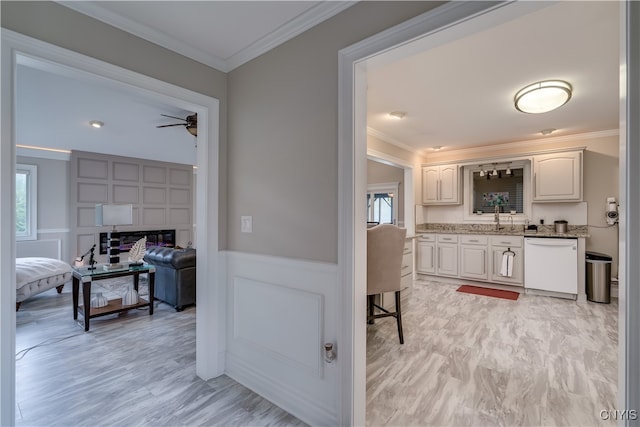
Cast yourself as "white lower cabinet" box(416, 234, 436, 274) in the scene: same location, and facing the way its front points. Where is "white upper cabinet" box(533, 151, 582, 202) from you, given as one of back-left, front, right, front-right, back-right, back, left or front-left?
left

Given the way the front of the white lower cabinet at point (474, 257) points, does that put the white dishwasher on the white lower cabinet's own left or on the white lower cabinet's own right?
on the white lower cabinet's own left

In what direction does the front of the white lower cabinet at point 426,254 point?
toward the camera

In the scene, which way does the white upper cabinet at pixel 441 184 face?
toward the camera

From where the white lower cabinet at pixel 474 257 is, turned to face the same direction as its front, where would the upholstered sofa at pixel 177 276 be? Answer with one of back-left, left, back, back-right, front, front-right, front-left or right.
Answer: front-right

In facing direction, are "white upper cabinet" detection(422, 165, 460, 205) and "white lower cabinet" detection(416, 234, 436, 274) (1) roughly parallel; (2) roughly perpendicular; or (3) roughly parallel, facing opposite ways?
roughly parallel

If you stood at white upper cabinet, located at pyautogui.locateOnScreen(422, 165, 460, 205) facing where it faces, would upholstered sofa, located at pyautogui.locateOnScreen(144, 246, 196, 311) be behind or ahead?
ahead

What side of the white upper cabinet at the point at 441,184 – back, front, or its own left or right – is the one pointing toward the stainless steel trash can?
left

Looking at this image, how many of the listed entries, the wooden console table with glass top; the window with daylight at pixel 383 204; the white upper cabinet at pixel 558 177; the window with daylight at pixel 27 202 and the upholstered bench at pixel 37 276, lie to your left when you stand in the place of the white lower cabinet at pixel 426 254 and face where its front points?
1

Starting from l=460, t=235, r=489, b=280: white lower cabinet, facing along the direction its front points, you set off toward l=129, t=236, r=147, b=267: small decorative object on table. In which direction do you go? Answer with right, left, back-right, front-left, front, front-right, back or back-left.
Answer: front-right

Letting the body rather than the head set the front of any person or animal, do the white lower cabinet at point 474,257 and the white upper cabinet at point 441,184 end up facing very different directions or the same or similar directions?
same or similar directions
